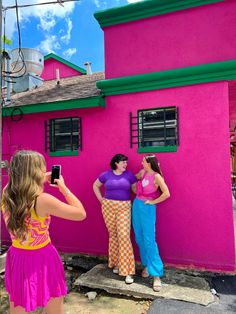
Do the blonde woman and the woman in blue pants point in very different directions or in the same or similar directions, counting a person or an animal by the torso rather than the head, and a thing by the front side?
very different directions

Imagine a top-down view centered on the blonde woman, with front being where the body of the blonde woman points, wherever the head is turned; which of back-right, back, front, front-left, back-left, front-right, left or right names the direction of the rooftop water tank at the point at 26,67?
front-left

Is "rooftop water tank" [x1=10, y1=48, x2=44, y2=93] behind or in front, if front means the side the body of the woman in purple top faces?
behind

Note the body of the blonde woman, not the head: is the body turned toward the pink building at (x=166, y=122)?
yes

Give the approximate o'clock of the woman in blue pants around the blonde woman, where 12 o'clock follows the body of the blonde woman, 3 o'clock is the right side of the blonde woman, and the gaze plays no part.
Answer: The woman in blue pants is roughly at 12 o'clock from the blonde woman.

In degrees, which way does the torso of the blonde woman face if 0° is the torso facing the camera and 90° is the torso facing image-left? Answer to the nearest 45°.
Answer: approximately 225°

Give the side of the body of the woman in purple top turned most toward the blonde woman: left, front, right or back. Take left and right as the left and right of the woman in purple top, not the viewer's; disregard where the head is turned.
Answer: front

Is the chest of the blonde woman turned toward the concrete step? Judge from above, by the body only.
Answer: yes

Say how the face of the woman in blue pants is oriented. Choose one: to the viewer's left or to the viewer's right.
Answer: to the viewer's left

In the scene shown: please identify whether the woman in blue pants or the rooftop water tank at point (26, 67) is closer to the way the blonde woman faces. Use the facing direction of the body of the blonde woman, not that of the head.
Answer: the woman in blue pants

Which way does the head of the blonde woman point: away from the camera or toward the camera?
away from the camera

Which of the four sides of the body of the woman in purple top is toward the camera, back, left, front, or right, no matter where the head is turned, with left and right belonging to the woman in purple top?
front

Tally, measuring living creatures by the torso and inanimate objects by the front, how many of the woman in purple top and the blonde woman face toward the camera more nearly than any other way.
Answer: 1

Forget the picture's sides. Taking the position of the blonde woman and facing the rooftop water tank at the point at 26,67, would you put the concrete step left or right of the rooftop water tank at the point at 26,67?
right

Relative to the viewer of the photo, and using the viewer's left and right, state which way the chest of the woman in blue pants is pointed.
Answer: facing the viewer and to the left of the viewer
